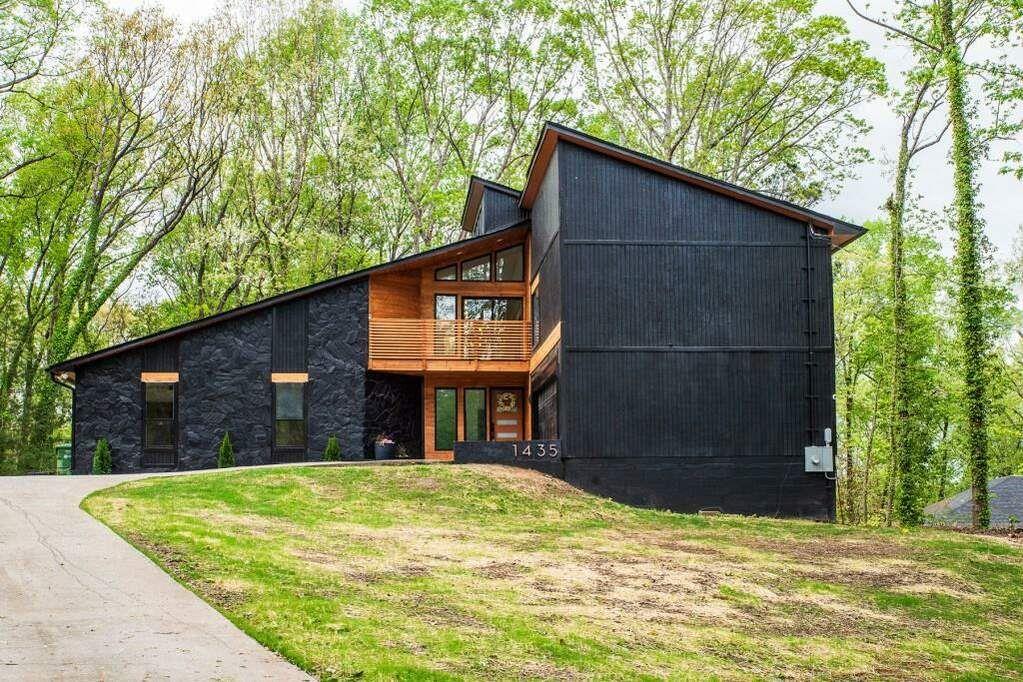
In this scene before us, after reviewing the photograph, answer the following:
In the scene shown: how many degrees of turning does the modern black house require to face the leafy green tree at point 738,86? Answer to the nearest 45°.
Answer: approximately 180°

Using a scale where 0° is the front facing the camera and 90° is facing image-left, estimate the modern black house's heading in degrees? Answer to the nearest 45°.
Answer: approximately 0°

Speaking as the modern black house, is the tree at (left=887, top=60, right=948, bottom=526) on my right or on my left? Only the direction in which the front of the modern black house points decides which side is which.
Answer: on my left

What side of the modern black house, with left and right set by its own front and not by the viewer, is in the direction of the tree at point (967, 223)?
left

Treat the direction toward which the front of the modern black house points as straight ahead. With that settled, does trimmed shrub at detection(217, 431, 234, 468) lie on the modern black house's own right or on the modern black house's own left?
on the modern black house's own right

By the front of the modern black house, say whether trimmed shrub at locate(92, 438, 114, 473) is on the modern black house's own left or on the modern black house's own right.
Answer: on the modern black house's own right
